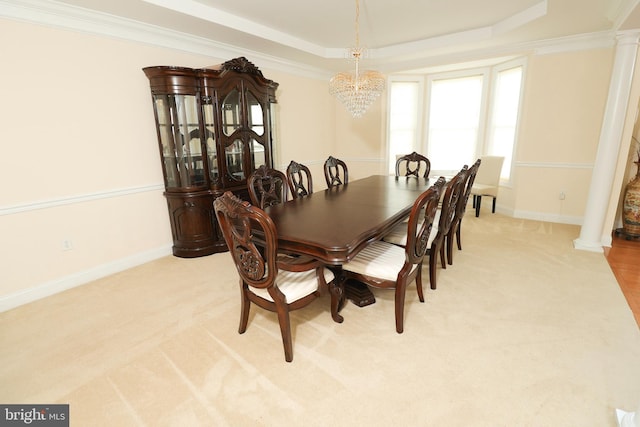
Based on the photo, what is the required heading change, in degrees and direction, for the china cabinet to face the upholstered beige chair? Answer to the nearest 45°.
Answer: approximately 45° to its left

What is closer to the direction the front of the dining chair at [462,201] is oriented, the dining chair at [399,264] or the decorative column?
the dining chair

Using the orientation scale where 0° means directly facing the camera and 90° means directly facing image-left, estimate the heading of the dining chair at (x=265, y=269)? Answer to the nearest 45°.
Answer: approximately 225°

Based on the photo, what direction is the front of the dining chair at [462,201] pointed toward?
to the viewer's left

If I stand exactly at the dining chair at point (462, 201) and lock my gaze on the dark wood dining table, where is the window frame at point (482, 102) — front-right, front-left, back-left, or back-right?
back-right

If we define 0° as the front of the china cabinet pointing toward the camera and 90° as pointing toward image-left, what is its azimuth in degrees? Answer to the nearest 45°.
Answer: approximately 315°

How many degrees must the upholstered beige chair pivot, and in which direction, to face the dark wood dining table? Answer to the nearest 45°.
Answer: approximately 45° to its left

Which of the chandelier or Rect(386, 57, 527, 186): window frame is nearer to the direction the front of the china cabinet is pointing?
the chandelier

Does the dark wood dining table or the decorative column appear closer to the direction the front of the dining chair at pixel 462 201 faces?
the dark wood dining table

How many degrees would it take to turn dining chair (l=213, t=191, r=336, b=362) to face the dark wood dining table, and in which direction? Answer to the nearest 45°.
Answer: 0° — it already faces it

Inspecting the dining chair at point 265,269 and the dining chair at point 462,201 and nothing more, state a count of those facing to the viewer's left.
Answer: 1
